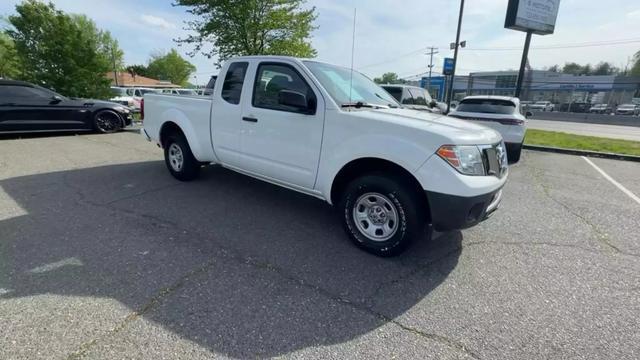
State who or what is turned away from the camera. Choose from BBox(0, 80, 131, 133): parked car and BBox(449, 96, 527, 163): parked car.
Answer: BBox(449, 96, 527, 163): parked car

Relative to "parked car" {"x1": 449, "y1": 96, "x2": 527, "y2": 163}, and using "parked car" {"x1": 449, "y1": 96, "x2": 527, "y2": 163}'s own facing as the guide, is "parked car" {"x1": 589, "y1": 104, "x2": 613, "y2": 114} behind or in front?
in front

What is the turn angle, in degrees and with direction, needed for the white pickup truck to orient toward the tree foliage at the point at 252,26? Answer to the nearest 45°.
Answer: approximately 135° to its left

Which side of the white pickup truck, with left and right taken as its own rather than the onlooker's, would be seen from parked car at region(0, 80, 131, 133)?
back

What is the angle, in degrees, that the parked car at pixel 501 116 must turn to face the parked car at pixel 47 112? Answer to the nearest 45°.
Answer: approximately 90° to its left

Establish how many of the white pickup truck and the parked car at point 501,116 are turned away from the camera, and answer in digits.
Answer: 1

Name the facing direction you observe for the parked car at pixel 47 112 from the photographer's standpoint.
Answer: facing to the right of the viewer

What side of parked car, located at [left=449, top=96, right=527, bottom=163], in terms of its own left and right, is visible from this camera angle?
back

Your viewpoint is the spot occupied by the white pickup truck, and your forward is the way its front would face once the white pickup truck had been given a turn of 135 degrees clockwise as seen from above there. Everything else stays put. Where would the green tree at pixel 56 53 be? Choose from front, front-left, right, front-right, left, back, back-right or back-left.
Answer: front-right

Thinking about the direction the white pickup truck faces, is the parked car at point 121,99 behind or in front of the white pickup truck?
behind

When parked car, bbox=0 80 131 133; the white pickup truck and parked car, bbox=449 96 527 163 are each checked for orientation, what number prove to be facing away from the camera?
1

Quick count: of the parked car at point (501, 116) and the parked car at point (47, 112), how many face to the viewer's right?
1

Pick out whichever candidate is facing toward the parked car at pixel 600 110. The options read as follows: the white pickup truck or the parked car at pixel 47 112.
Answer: the parked car at pixel 47 112

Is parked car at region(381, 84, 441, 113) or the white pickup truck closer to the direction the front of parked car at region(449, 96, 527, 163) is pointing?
the parked car

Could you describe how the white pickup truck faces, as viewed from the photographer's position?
facing the viewer and to the right of the viewer

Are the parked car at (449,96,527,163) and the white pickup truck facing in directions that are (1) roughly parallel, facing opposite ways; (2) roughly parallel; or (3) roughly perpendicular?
roughly perpendicular

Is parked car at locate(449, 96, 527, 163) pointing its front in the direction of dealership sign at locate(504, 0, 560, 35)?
yes

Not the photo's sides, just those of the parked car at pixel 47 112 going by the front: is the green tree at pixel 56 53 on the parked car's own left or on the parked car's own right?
on the parked car's own left

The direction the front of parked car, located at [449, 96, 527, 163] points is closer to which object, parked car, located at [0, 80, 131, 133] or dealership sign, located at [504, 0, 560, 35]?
the dealership sign
